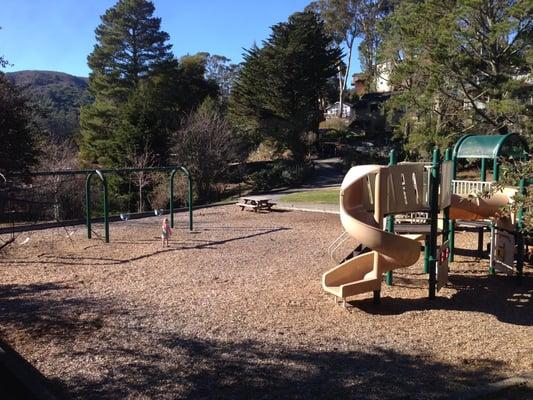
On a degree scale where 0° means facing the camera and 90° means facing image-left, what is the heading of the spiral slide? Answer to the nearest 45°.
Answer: approximately 45°

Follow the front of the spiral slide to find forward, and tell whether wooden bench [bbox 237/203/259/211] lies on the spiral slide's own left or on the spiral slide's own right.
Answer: on the spiral slide's own right

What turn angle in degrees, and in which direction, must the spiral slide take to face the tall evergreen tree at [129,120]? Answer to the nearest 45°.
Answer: approximately 90° to its right

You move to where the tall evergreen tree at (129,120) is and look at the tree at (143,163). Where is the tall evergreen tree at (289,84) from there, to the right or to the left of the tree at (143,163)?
left

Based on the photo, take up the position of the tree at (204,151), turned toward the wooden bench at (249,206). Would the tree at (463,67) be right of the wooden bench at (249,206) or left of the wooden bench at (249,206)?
left

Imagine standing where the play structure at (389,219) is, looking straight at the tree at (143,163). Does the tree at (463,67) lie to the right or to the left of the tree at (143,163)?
right

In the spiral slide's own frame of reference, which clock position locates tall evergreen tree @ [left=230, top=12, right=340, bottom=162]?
The tall evergreen tree is roughly at 4 o'clock from the spiral slide.

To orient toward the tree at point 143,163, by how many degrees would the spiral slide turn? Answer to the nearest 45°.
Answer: approximately 90° to its right

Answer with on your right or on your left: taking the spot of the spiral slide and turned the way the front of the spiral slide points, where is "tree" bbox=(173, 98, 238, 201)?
on your right
